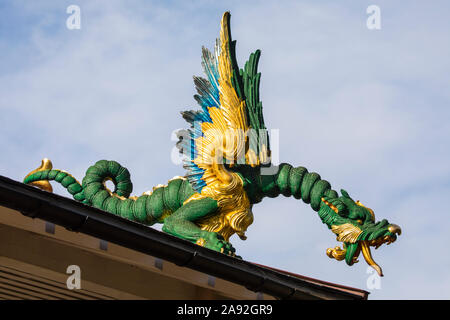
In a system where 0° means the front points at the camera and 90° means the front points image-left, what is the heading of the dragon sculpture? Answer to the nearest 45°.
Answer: approximately 270°
